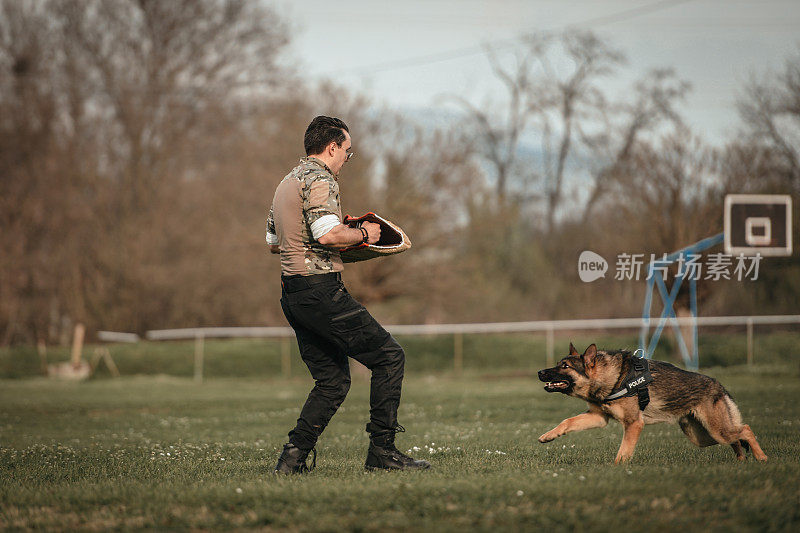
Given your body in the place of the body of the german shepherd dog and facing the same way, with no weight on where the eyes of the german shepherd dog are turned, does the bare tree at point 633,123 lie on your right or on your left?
on your right

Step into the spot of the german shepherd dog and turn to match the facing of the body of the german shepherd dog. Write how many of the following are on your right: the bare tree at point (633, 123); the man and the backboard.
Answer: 2

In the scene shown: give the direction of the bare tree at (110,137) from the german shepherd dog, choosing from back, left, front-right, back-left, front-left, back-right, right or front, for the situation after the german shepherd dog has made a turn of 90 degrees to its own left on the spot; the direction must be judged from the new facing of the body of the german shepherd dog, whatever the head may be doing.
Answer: back-right

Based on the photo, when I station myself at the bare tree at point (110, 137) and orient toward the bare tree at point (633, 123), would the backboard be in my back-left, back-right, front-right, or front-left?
front-right

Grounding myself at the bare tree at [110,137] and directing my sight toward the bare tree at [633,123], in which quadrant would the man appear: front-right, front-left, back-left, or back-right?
front-right

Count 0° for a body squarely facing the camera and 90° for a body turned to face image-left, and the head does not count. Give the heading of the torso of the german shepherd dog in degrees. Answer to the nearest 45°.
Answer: approximately 90°

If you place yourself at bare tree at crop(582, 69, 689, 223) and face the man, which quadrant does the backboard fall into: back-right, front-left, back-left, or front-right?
front-left
